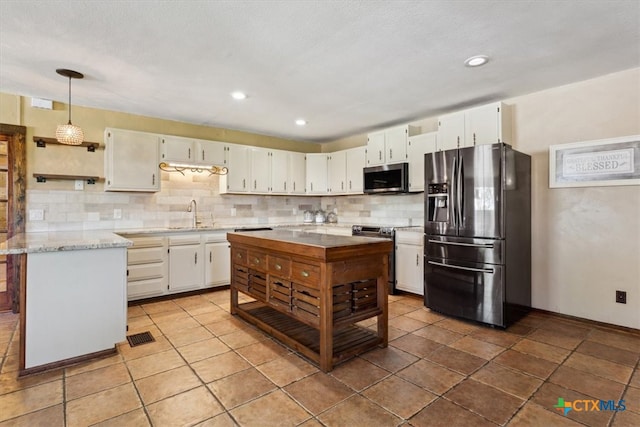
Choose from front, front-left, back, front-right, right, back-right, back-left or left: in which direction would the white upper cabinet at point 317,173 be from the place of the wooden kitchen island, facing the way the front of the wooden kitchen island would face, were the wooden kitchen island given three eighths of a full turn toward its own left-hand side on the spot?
left

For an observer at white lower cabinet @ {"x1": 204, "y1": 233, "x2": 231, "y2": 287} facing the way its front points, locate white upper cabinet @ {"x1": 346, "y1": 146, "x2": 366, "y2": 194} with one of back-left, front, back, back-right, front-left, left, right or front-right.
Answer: left

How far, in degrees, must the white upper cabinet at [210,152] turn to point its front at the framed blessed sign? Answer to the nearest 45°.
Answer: approximately 45° to its left

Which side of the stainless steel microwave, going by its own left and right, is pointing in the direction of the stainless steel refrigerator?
left

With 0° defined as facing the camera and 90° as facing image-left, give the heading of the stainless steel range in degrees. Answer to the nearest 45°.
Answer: approximately 45°

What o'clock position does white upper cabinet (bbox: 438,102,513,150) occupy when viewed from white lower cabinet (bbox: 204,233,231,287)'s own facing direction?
The white upper cabinet is roughly at 10 o'clock from the white lower cabinet.

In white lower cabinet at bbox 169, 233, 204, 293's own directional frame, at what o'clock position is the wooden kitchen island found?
The wooden kitchen island is roughly at 11 o'clock from the white lower cabinet.

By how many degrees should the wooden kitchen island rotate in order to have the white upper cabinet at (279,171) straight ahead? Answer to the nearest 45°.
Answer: approximately 135° to its right

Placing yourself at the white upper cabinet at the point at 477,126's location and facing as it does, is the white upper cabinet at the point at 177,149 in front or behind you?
in front

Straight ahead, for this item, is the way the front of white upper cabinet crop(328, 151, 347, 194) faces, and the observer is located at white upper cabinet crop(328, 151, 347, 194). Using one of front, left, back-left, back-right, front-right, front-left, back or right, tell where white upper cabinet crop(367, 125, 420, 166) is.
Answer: left
